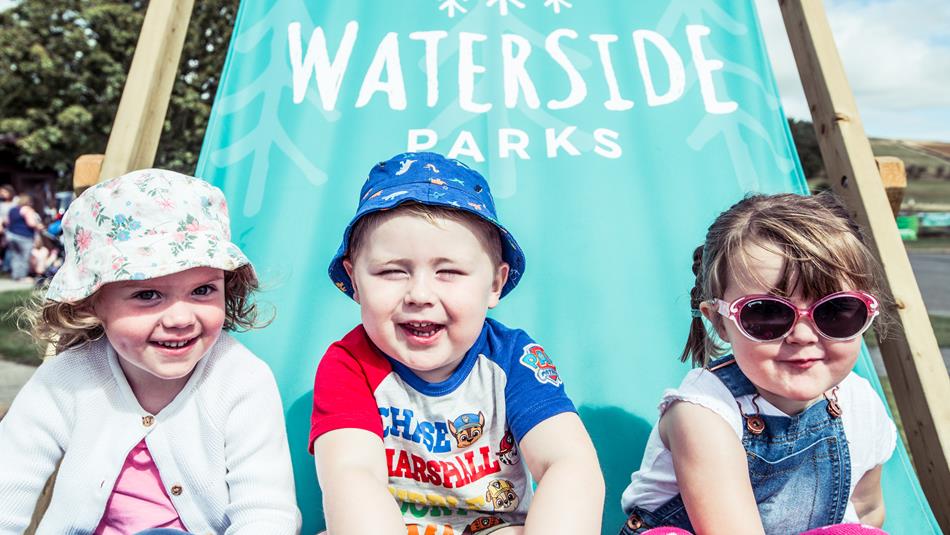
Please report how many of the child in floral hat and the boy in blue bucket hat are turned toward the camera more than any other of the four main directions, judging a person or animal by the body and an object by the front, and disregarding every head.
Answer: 2

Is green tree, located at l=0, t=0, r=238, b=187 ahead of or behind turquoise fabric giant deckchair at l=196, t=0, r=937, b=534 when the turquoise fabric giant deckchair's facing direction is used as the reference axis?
behind

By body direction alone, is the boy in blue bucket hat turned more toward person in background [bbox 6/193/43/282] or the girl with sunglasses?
the girl with sunglasses

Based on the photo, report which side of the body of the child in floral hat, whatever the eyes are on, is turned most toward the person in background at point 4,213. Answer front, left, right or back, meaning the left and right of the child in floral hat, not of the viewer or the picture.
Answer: back

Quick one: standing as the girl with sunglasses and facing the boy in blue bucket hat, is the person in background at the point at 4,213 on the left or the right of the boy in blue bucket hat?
right

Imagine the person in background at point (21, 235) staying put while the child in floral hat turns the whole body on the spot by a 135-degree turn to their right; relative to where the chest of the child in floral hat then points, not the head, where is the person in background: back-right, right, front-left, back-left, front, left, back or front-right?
front-right

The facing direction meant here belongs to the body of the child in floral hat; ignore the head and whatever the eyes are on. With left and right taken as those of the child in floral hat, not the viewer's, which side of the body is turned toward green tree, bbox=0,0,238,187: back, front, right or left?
back

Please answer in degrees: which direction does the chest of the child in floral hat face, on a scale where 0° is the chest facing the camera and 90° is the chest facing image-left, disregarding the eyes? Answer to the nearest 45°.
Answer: approximately 0°

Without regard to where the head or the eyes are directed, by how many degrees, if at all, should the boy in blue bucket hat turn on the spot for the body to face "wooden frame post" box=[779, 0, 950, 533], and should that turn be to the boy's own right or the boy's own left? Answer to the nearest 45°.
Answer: approximately 90° to the boy's own left
